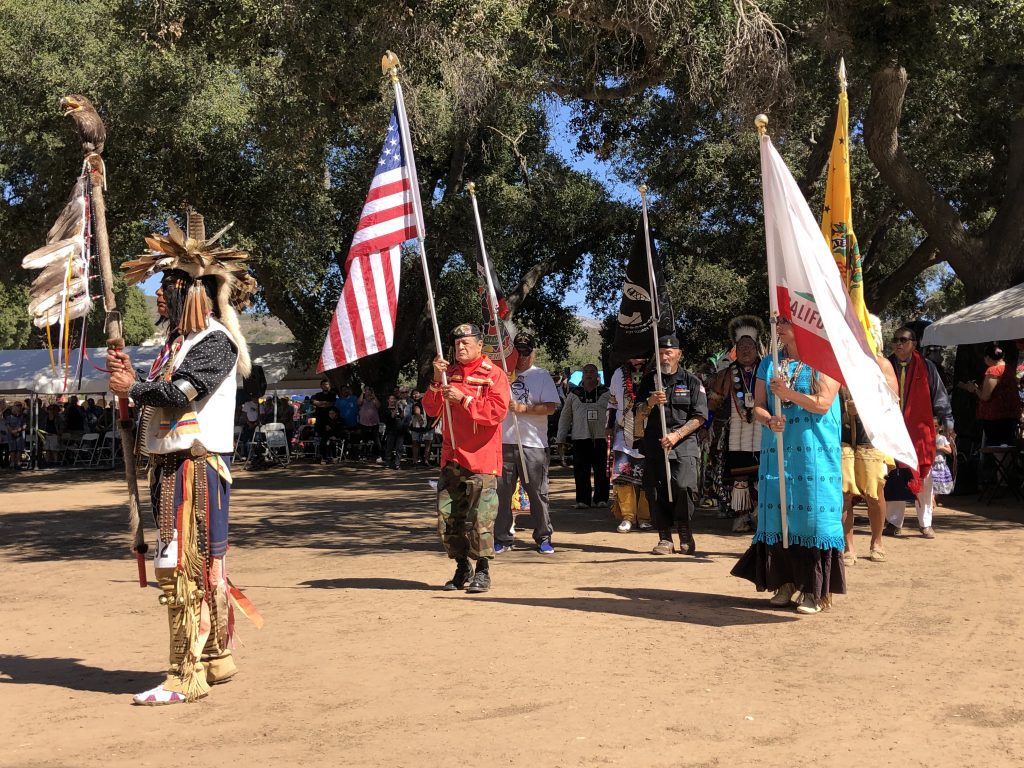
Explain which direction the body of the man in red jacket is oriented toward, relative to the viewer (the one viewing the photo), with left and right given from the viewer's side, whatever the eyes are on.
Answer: facing the viewer and to the left of the viewer

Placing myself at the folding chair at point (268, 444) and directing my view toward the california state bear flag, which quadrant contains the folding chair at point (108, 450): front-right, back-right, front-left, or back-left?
back-right

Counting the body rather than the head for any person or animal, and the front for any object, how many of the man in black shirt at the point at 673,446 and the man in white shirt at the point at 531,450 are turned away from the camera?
0

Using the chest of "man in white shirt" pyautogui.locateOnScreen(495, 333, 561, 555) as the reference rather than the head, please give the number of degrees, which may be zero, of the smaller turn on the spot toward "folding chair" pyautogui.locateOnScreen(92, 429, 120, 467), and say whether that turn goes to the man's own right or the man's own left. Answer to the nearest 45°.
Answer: approximately 90° to the man's own right

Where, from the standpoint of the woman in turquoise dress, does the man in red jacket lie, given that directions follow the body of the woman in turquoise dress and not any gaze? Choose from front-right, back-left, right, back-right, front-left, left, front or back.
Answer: front-right

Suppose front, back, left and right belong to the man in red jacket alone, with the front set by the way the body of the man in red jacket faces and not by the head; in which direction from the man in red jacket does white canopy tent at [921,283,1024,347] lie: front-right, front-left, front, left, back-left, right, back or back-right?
back

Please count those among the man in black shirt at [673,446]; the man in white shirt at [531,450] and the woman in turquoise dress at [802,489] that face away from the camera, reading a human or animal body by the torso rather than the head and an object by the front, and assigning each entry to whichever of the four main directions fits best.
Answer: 0

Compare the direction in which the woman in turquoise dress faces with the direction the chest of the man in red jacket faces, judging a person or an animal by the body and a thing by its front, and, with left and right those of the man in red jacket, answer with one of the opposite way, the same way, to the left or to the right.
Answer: the same way

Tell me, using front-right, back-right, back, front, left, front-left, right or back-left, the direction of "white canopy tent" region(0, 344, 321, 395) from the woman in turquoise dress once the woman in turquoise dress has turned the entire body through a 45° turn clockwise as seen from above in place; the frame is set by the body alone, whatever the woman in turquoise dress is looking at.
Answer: front-right

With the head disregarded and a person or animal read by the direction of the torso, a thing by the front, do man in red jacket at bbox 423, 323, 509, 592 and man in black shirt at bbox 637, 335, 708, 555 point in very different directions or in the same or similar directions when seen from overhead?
same or similar directions

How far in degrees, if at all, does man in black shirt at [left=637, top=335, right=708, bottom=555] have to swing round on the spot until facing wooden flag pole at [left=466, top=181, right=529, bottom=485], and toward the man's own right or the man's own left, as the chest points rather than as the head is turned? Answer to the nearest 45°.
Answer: approximately 45° to the man's own right

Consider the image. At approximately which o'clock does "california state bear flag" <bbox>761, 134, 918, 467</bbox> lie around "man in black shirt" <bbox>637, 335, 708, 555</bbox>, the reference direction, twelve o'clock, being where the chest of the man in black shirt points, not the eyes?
The california state bear flag is roughly at 10 o'clock from the man in black shirt.

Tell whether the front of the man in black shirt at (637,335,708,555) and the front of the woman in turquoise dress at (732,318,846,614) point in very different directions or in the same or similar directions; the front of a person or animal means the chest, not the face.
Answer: same or similar directions

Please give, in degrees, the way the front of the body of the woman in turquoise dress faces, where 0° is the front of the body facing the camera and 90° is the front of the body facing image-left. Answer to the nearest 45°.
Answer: approximately 45°

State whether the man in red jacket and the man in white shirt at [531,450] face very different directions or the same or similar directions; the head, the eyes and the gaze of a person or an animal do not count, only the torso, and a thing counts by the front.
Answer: same or similar directions

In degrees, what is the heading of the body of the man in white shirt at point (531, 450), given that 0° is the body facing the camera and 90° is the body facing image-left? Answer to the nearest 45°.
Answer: approximately 45°
